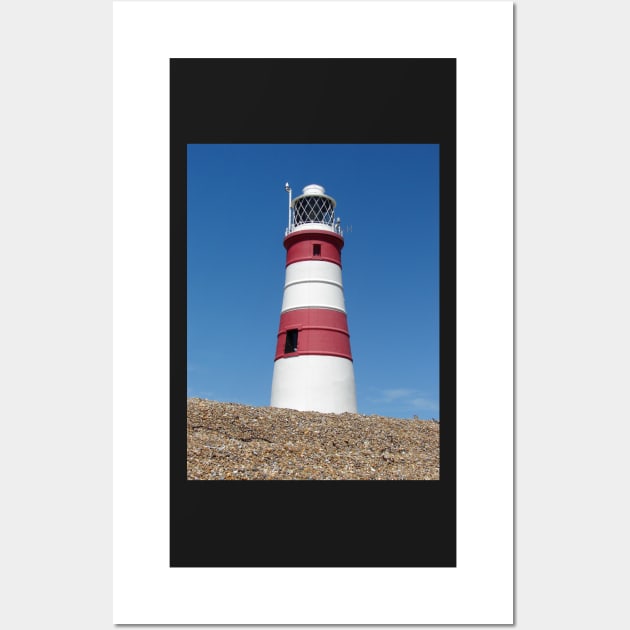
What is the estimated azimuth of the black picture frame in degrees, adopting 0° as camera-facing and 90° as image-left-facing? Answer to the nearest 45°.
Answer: approximately 0°
